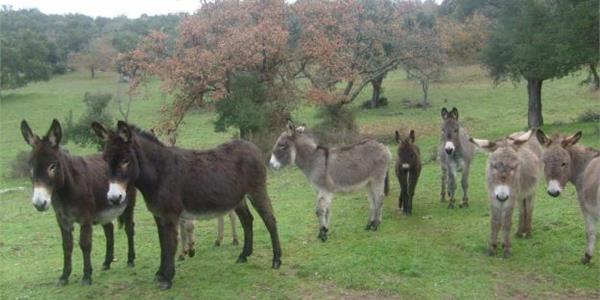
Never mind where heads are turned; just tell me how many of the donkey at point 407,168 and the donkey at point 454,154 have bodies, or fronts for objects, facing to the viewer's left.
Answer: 0

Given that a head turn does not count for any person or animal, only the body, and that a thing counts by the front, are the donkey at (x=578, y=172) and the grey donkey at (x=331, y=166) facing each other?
no

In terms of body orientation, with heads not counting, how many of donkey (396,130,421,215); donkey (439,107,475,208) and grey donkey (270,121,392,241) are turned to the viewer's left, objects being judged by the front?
1

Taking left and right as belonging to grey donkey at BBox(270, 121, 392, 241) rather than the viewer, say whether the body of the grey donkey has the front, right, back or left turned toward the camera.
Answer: left

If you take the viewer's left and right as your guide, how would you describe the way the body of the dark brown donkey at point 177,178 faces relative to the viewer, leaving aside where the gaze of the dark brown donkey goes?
facing the viewer and to the left of the viewer

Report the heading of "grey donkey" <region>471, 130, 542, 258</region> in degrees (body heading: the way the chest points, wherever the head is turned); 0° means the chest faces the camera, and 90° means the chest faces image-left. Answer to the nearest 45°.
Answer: approximately 45°

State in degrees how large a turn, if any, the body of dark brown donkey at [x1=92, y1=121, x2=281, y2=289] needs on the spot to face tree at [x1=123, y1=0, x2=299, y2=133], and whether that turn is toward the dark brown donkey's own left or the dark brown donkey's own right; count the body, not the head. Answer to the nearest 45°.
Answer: approximately 135° to the dark brown donkey's own right

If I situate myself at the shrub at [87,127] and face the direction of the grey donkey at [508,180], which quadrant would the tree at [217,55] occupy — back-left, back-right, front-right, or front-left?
front-left

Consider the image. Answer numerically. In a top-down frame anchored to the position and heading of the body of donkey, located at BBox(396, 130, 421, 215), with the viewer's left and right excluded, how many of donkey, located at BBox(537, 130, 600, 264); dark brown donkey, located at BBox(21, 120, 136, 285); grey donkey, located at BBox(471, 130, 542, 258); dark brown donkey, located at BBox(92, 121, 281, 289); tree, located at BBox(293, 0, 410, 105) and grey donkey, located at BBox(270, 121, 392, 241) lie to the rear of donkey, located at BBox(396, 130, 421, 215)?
1

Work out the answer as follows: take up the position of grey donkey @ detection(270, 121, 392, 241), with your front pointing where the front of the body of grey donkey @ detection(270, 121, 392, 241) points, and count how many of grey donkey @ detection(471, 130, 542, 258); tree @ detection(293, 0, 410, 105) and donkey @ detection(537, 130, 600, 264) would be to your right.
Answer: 1

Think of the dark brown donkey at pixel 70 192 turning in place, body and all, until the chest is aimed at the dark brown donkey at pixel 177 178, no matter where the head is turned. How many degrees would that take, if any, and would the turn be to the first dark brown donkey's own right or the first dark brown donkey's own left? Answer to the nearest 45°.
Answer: approximately 90° to the first dark brown donkey's own left

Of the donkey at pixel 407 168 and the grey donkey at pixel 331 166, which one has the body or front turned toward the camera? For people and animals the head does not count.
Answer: the donkey

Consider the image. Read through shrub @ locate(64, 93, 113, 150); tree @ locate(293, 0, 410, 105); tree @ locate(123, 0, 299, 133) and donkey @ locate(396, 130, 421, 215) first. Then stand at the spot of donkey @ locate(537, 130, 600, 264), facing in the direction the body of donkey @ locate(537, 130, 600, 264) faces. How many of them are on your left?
0

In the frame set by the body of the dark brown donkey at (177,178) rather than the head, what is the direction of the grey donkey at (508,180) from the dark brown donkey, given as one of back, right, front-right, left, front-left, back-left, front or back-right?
back-left

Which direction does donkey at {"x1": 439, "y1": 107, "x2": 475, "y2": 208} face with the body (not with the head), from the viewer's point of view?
toward the camera

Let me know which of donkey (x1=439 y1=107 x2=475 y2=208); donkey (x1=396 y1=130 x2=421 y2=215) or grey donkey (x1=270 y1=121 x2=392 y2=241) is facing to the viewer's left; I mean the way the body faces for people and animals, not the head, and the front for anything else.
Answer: the grey donkey

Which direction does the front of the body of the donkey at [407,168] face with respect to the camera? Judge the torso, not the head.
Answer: toward the camera

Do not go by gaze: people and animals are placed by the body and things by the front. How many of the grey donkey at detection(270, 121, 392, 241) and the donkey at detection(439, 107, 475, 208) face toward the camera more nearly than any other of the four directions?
1

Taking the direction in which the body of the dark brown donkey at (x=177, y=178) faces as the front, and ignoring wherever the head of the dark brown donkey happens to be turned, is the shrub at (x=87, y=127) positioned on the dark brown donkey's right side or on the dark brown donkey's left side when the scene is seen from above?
on the dark brown donkey's right side

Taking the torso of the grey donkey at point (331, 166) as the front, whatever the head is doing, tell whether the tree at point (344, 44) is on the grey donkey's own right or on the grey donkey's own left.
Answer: on the grey donkey's own right

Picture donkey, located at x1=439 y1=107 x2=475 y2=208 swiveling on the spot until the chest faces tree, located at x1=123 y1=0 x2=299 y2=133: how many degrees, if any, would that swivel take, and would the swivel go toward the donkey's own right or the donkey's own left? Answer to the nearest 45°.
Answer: approximately 135° to the donkey's own right
